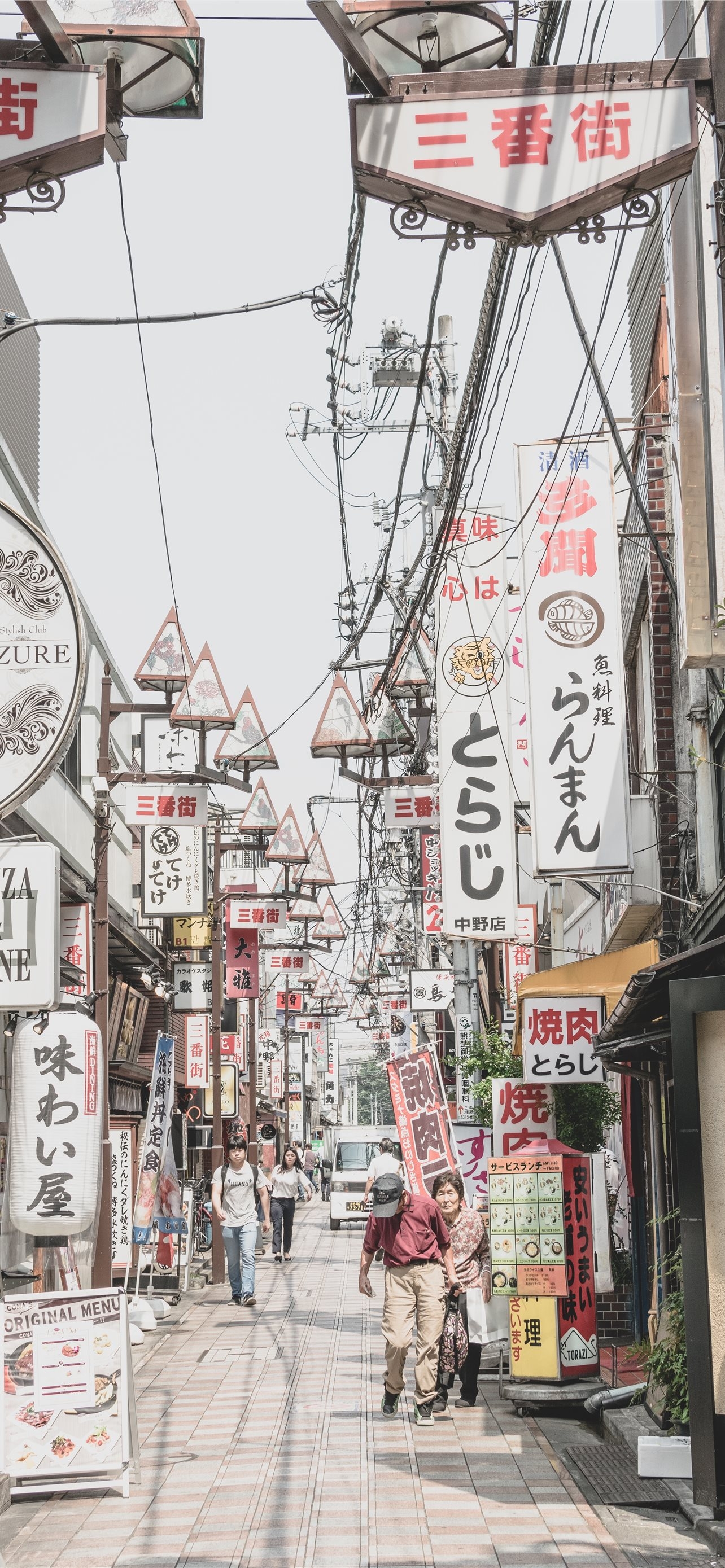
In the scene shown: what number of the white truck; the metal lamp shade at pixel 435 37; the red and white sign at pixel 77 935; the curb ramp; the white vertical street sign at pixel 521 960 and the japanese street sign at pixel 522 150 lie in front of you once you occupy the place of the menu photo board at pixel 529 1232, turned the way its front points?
3

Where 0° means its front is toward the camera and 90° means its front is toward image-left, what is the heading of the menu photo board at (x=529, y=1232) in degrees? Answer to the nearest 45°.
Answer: approximately 0°

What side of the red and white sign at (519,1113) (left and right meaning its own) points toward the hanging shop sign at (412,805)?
back

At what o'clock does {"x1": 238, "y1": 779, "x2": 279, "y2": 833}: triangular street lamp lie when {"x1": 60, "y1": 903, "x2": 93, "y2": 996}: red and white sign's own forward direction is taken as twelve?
The triangular street lamp is roughly at 7 o'clock from the red and white sign.

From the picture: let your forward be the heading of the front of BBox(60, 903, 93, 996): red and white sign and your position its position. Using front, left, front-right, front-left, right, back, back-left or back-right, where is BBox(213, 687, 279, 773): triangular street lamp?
back-left

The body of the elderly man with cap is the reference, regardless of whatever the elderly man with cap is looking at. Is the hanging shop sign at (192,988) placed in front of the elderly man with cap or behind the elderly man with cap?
behind
